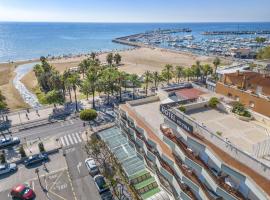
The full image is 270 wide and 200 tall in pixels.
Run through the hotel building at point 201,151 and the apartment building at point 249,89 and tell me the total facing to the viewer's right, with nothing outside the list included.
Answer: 0

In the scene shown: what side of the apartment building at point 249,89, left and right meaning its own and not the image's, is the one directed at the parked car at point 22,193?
front

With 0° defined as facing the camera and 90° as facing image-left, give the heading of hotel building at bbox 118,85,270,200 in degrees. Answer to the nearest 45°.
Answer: approximately 45°

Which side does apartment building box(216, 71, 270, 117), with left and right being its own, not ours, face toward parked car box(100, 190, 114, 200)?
front

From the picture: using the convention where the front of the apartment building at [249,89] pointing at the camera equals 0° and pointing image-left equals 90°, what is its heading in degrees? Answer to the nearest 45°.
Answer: approximately 45°

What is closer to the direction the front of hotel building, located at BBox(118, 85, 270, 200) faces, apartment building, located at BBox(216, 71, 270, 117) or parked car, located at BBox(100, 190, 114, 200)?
the parked car

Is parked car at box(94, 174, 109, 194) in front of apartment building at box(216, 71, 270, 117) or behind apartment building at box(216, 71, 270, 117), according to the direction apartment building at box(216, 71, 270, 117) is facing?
in front

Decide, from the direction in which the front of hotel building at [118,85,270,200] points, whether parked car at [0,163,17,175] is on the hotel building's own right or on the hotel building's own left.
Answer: on the hotel building's own right
